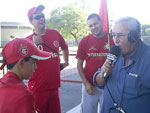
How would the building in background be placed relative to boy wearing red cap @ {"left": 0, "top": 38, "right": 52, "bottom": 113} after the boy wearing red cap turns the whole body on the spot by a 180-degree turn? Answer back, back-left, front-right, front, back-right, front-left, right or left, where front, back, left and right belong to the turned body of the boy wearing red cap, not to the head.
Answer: right

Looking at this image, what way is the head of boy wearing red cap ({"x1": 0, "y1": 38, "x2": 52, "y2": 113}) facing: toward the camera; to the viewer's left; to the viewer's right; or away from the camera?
to the viewer's right

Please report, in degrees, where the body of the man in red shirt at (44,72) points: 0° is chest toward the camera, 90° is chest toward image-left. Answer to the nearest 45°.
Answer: approximately 0°

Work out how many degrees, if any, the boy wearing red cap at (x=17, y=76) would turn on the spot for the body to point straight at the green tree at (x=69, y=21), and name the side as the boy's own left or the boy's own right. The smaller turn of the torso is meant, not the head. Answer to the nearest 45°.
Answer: approximately 90° to the boy's own left

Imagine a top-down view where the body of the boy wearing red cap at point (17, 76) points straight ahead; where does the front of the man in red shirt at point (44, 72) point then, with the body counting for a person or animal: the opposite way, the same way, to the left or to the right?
to the right

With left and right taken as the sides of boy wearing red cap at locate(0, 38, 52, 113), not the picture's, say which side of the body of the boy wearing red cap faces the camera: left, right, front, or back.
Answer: right

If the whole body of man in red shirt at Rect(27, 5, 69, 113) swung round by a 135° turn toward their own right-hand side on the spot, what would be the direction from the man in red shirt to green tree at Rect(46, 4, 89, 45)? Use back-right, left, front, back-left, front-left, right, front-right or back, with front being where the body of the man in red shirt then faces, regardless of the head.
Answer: front-right

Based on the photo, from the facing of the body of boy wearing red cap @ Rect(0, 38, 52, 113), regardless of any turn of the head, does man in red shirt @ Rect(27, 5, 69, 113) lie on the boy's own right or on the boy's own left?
on the boy's own left

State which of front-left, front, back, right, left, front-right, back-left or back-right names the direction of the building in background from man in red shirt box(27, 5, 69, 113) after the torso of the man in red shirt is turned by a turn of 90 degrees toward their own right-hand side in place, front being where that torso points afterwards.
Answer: right

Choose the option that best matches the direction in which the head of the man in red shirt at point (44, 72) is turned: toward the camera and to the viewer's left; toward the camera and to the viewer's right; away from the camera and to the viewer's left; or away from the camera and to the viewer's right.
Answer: toward the camera and to the viewer's right

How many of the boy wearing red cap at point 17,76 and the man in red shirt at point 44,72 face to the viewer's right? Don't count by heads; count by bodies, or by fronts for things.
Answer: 1

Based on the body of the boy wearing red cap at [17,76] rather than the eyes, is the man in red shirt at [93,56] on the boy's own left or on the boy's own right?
on the boy's own left
